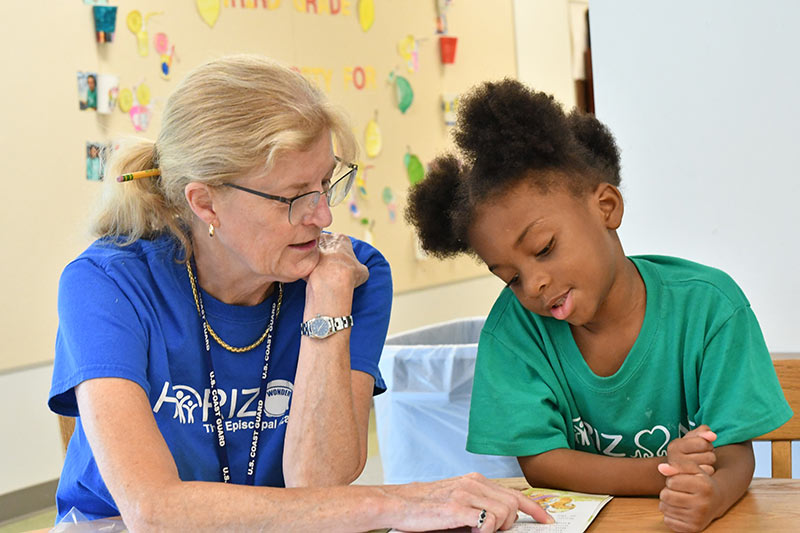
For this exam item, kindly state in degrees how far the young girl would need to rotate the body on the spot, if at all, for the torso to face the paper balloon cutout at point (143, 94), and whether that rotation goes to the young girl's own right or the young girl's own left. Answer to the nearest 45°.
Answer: approximately 135° to the young girl's own right

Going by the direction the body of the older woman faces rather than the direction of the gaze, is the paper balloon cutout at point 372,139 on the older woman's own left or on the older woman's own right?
on the older woman's own left

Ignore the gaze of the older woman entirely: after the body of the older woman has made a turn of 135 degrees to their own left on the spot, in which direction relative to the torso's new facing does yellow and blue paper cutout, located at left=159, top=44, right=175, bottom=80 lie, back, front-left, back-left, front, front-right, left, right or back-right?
front

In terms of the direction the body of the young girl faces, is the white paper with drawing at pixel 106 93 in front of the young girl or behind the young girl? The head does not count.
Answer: behind

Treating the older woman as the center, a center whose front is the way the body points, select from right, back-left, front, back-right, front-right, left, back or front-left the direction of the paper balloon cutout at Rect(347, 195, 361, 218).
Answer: back-left

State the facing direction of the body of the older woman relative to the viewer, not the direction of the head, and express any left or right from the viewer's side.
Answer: facing the viewer and to the right of the viewer

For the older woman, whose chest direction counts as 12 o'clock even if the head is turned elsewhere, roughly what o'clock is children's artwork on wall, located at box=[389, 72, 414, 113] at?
The children's artwork on wall is roughly at 8 o'clock from the older woman.

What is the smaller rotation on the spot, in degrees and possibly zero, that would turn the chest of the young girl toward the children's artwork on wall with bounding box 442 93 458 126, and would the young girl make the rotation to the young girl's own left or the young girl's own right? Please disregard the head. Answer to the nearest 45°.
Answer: approximately 180°

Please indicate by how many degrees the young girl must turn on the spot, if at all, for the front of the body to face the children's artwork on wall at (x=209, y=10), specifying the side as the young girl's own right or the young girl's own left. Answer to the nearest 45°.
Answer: approximately 135° to the young girl's own right

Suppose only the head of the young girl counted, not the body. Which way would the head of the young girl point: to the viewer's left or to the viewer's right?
to the viewer's left

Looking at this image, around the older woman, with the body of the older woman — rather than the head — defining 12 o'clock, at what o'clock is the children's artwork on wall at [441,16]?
The children's artwork on wall is roughly at 8 o'clock from the older woman.

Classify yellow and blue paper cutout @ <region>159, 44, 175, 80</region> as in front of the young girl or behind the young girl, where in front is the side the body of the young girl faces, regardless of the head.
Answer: behind

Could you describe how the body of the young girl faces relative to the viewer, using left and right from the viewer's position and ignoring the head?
facing the viewer

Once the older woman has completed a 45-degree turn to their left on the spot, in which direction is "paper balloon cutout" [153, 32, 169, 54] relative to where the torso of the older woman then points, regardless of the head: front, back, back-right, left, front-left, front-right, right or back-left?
left

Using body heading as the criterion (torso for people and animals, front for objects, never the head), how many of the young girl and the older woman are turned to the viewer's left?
0
